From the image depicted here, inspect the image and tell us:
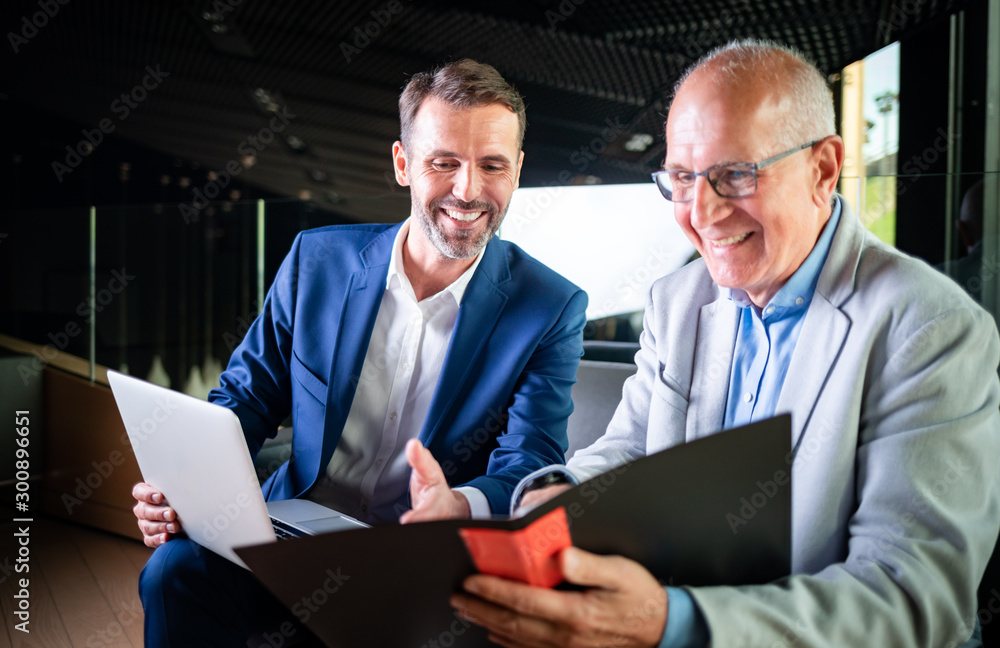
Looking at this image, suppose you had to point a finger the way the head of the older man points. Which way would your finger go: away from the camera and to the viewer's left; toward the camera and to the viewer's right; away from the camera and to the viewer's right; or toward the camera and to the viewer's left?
toward the camera and to the viewer's left

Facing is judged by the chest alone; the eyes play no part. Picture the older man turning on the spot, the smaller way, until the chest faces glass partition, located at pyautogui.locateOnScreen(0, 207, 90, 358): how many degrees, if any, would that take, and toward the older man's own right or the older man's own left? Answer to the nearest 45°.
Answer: approximately 90° to the older man's own right

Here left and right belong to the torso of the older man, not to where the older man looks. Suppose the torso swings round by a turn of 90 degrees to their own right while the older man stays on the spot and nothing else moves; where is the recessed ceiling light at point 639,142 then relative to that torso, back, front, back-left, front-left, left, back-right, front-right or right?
front-right

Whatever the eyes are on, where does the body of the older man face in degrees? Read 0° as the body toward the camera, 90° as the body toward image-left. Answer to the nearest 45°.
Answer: approximately 45°
